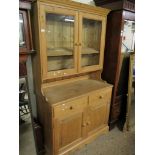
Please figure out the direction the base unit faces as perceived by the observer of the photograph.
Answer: facing the viewer and to the right of the viewer
